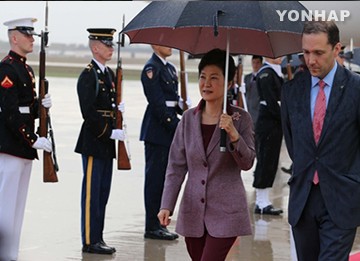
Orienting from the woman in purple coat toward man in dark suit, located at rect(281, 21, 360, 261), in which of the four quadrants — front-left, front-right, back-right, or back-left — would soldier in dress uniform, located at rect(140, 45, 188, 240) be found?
back-left

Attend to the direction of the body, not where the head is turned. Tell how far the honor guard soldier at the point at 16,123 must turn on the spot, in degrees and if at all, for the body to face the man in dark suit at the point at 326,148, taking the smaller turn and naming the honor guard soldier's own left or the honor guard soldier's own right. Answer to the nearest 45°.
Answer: approximately 45° to the honor guard soldier's own right

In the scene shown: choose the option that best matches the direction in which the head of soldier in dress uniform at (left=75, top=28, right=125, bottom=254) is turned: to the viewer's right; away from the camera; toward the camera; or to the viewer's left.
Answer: to the viewer's right

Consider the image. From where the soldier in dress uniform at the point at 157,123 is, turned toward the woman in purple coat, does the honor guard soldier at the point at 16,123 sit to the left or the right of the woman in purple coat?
right

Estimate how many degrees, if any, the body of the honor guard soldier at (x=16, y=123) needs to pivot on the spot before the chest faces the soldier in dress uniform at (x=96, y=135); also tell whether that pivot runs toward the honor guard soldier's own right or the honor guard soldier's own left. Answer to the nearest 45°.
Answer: approximately 45° to the honor guard soldier's own left

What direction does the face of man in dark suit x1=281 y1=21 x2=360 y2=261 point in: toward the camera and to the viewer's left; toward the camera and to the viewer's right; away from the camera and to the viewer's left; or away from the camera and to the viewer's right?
toward the camera and to the viewer's left

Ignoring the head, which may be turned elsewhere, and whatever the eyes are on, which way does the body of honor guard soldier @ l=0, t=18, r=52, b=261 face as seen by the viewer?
to the viewer's right

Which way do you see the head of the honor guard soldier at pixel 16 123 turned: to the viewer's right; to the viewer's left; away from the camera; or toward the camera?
to the viewer's right

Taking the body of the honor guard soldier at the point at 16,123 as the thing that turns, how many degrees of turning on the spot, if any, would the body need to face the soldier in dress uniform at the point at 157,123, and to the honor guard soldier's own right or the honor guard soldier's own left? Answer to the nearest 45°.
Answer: approximately 45° to the honor guard soldier's own left
